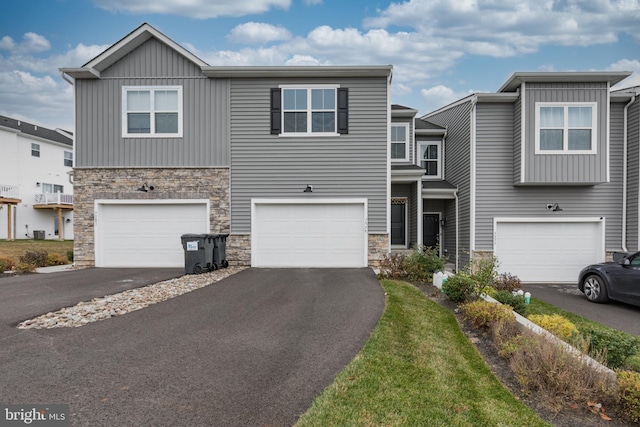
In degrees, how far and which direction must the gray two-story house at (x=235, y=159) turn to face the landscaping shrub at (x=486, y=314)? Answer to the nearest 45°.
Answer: approximately 45° to its left

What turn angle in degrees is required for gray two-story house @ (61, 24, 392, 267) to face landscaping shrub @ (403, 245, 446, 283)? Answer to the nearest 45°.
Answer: approximately 45° to its left

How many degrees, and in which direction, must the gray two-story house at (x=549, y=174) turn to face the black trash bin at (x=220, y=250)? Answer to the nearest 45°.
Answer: approximately 45° to its right

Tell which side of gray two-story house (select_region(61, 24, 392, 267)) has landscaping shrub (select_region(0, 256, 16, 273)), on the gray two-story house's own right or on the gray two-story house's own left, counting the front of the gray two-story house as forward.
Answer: on the gray two-story house's own right

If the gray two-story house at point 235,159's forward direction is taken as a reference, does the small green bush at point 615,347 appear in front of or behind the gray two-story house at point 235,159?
in front

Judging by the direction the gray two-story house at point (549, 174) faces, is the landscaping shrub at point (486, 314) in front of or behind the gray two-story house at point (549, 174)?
in front

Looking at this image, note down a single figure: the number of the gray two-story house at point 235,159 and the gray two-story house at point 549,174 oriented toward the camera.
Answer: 2

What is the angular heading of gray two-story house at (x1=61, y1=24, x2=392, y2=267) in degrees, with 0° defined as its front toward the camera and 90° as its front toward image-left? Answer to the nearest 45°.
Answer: approximately 0°

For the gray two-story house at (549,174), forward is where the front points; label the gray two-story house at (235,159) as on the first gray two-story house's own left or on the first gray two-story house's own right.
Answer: on the first gray two-story house's own right
